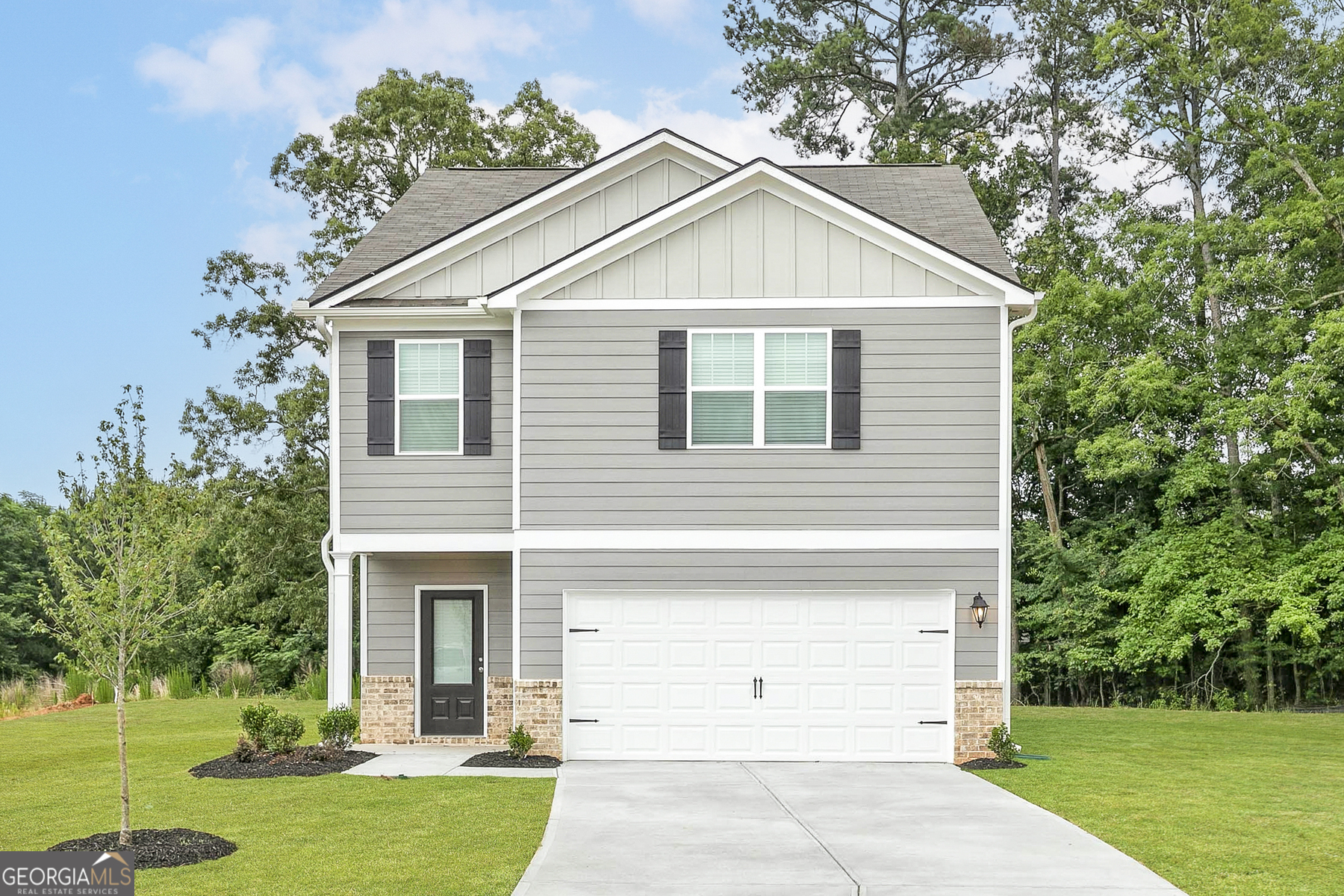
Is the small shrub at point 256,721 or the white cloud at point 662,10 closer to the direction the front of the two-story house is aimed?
the small shrub

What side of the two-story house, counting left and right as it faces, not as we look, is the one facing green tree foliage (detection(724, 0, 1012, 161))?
back

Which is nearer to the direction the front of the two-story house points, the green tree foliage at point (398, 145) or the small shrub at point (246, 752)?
the small shrub

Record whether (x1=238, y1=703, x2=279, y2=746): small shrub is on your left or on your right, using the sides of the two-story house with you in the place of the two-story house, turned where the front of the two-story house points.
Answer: on your right

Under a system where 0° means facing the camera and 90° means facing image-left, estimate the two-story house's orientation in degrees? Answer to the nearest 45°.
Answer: approximately 0°

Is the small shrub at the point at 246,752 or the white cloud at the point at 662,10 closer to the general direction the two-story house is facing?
the small shrub

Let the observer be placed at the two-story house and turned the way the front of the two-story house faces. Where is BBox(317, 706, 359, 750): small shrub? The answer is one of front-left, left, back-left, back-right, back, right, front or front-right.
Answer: right

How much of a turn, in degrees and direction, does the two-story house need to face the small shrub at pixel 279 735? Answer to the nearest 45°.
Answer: approximately 90° to its right
